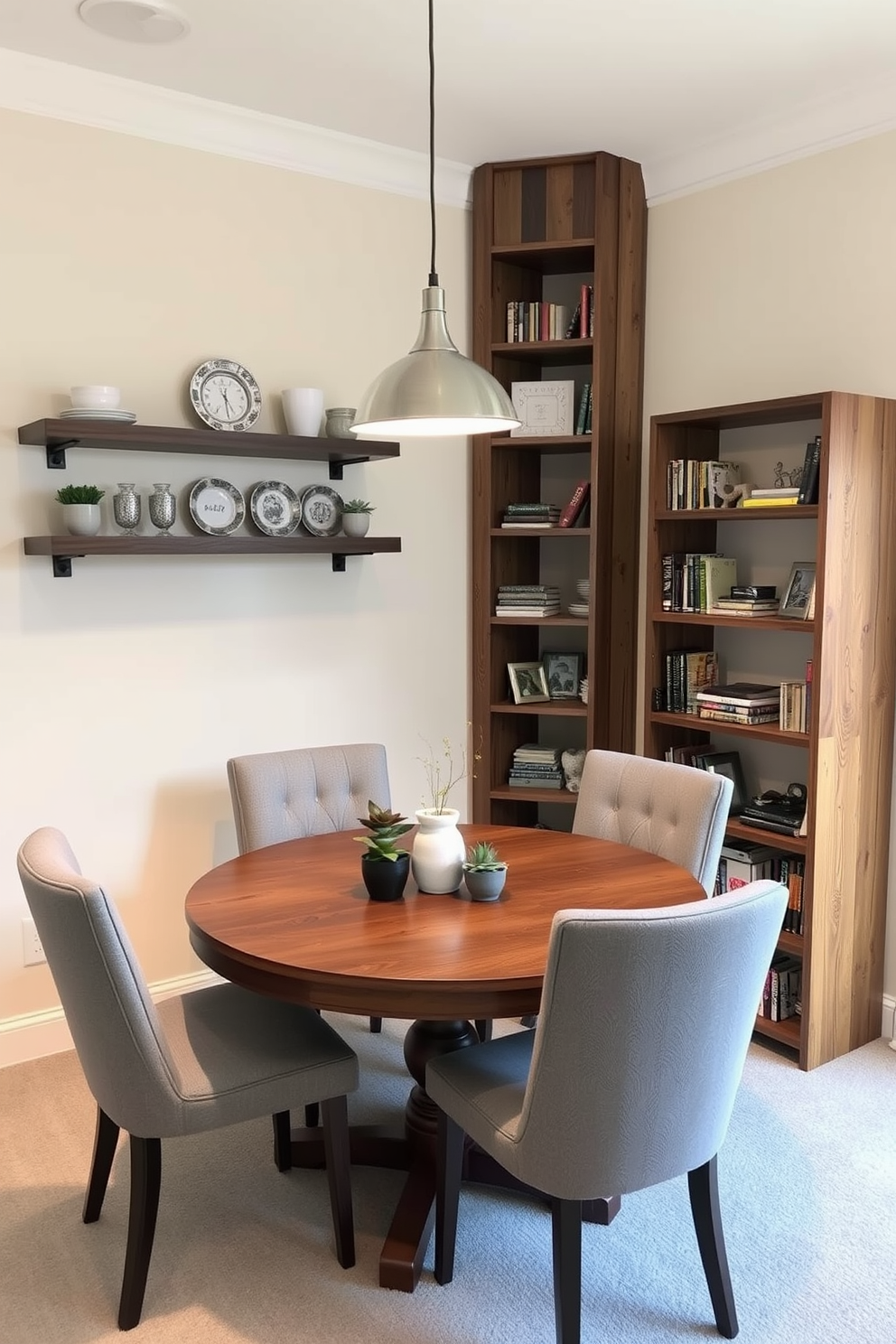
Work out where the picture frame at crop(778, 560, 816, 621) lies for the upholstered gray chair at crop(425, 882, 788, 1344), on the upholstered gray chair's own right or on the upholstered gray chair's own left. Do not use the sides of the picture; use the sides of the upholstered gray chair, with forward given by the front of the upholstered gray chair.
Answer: on the upholstered gray chair's own right

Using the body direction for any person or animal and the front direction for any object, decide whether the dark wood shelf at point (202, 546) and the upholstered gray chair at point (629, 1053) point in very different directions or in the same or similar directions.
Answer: very different directions

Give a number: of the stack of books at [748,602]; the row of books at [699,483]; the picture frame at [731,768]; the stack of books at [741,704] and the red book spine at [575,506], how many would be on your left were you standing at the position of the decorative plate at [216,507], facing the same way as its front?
5

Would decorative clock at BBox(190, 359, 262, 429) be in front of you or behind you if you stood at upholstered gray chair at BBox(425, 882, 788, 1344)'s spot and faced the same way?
in front

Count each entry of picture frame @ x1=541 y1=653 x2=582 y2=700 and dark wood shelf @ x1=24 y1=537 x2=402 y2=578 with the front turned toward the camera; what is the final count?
2

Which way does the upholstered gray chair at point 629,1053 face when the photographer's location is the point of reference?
facing away from the viewer and to the left of the viewer

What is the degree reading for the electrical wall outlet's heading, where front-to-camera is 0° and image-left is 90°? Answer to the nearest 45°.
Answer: approximately 315°

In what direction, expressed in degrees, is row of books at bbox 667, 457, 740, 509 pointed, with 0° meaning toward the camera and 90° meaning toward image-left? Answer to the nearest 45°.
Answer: approximately 45°

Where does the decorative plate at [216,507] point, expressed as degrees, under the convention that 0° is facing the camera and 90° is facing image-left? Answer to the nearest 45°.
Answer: approximately 0°

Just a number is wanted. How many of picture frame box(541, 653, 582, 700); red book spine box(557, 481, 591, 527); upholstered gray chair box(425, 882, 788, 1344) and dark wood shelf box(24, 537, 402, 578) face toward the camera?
3
